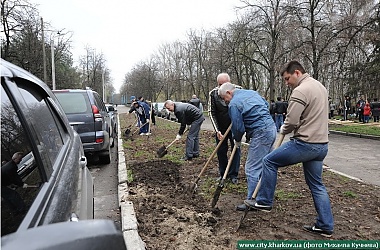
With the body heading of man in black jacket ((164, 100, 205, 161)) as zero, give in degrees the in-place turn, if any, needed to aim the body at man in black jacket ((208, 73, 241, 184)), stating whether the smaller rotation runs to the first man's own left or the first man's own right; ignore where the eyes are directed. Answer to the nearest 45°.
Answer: approximately 90° to the first man's own left

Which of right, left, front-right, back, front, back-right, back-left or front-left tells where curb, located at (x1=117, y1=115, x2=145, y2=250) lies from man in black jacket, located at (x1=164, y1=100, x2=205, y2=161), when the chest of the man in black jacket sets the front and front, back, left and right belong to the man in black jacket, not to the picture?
left

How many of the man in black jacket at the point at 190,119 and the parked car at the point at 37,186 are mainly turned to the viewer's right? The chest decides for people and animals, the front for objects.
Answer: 0

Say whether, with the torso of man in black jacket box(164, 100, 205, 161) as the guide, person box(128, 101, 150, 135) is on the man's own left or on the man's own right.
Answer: on the man's own right

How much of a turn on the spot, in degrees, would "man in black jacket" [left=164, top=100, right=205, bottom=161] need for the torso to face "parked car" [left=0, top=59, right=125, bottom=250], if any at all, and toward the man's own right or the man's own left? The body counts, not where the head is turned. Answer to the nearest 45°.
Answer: approximately 90° to the man's own left

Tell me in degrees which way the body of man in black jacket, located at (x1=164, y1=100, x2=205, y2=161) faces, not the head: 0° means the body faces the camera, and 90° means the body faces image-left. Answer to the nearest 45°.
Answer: approximately 90°

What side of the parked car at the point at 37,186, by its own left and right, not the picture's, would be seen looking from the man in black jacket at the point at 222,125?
back

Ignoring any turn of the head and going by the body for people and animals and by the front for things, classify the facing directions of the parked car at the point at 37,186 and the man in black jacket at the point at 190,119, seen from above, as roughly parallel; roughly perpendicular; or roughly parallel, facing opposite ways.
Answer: roughly perpendicular

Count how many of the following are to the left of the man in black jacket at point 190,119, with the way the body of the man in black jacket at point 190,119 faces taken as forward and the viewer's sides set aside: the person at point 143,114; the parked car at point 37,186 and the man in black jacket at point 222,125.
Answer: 2

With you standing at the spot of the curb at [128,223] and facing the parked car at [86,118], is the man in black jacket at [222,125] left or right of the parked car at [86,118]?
right
